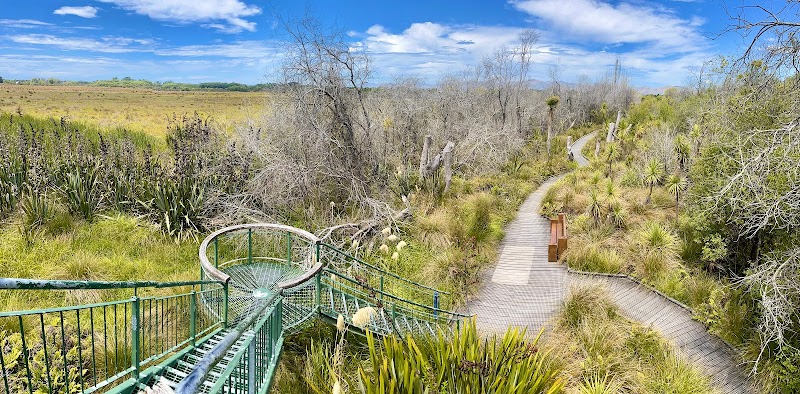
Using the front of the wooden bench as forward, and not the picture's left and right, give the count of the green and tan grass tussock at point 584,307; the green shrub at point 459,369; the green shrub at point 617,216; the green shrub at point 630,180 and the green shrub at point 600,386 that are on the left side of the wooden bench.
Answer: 3

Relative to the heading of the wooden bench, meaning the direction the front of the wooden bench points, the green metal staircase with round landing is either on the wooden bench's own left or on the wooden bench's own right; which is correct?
on the wooden bench's own left

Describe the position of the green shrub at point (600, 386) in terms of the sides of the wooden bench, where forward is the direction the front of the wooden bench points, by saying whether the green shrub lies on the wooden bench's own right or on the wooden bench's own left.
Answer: on the wooden bench's own left

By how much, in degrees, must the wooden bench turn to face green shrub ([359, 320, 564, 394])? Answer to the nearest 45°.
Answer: approximately 90° to its left

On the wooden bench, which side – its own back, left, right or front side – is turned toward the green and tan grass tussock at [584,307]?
left

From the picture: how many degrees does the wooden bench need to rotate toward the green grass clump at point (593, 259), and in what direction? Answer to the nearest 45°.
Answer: approximately 135° to its left

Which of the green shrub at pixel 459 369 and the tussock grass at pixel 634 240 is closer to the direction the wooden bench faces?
the green shrub

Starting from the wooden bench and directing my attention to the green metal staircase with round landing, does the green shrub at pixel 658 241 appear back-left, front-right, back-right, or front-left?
back-left

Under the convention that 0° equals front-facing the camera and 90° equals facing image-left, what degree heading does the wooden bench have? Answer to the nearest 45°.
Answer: approximately 90°

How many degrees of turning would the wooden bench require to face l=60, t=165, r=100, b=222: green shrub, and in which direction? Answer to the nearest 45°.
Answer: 0° — it already faces it
